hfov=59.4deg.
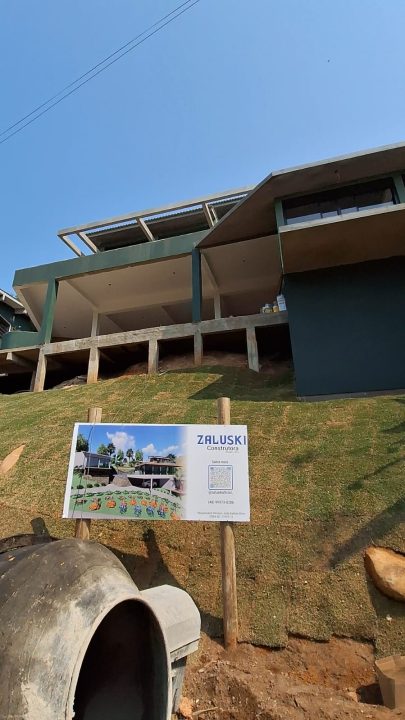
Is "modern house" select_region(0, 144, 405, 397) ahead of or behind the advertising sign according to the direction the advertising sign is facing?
behind

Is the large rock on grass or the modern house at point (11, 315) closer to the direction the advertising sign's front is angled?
the large rock on grass

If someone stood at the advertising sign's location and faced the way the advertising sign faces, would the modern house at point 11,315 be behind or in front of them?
behind

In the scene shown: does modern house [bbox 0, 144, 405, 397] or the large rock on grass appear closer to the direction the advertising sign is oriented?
the large rock on grass

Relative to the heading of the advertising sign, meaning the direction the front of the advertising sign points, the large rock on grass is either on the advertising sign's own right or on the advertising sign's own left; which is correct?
on the advertising sign's own left

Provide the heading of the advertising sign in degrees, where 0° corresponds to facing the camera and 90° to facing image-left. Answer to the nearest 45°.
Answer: approximately 0°
